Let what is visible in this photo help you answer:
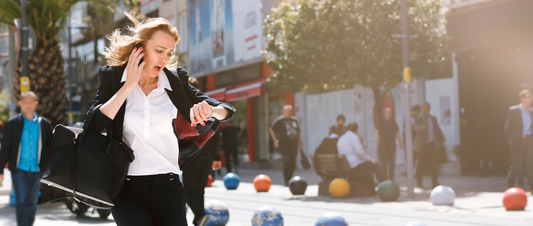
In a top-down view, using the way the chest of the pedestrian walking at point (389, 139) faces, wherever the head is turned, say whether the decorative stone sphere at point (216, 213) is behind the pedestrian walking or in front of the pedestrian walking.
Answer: in front

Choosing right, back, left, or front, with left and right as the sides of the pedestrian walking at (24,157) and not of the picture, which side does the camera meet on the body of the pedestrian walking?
front

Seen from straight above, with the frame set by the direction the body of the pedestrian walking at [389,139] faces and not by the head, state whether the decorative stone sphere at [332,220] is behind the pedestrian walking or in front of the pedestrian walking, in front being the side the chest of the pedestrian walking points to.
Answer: in front

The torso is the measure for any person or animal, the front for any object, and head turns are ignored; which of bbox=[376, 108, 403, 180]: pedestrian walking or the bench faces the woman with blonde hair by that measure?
the pedestrian walking

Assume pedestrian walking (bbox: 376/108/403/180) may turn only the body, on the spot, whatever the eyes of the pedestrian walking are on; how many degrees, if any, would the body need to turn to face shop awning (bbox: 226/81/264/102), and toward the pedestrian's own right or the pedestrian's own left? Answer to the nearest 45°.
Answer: approximately 135° to the pedestrian's own right

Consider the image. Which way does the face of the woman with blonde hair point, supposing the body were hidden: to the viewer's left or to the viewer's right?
to the viewer's right

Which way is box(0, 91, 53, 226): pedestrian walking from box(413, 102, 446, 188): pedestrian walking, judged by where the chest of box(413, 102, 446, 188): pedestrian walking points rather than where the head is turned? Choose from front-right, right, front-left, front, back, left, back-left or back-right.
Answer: front-right

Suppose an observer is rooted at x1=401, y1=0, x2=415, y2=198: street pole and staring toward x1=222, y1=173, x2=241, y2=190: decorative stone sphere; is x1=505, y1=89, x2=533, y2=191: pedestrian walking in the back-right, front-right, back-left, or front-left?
back-right

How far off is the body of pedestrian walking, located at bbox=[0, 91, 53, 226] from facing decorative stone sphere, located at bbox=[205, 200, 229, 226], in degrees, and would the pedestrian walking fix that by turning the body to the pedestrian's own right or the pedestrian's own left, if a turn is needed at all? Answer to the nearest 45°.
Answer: approximately 90° to the pedestrian's own left

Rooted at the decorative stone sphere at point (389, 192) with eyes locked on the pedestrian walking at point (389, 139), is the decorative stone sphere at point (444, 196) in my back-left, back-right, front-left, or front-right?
back-right

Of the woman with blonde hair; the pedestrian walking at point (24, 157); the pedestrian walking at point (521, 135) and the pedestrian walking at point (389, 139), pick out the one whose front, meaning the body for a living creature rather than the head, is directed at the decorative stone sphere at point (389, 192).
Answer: the pedestrian walking at point (389, 139)

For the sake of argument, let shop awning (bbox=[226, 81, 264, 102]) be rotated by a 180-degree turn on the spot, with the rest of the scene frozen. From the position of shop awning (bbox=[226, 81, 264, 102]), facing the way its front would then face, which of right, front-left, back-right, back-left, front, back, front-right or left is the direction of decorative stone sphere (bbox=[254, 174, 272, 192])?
back-right
